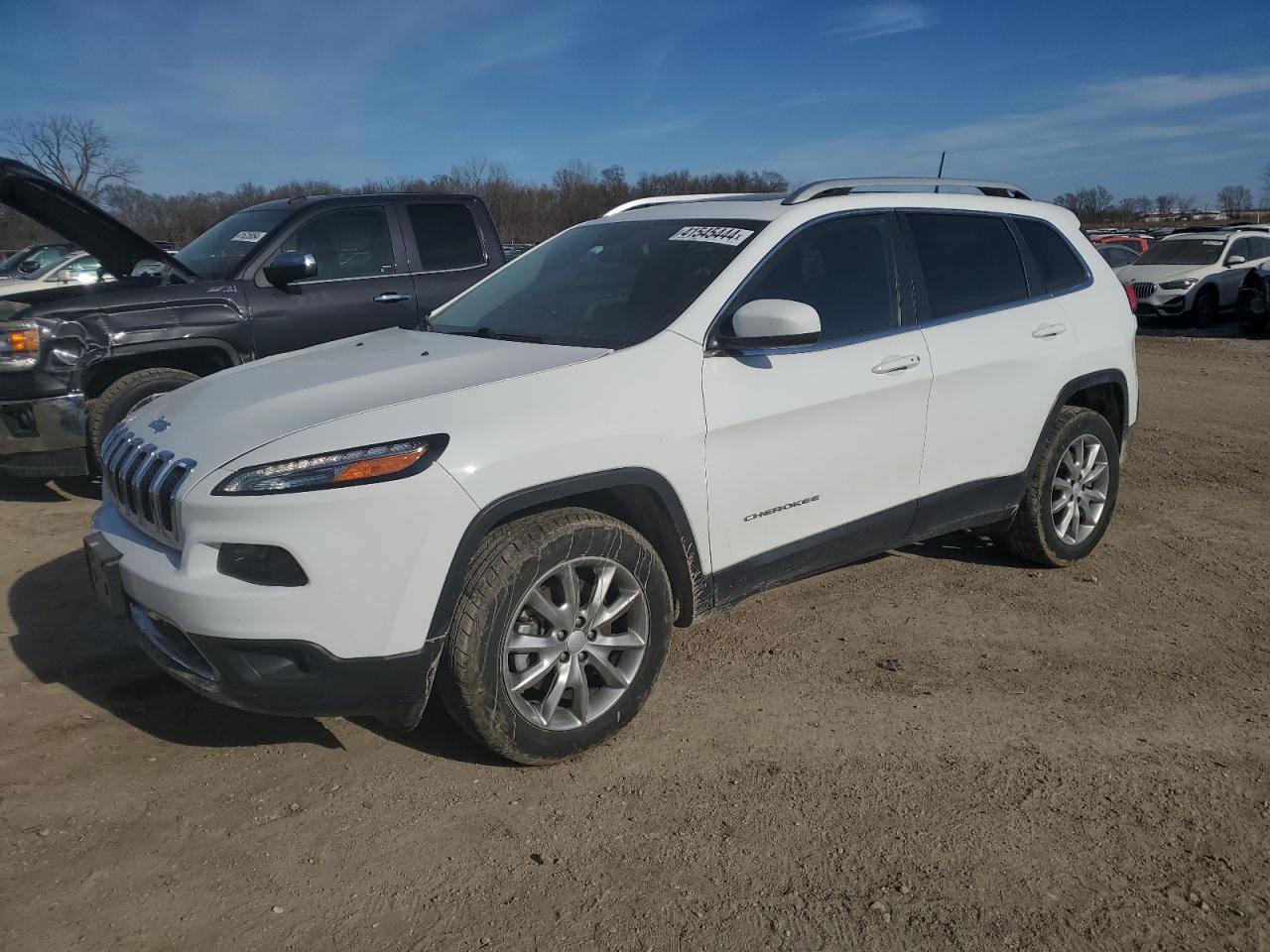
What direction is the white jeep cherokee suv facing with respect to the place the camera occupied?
facing the viewer and to the left of the viewer

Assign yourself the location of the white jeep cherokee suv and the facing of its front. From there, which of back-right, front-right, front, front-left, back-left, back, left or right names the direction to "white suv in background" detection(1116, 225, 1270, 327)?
back

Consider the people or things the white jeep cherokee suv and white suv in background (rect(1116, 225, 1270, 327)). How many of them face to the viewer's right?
0

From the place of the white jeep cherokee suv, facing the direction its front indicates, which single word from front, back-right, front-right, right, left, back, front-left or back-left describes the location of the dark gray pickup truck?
right

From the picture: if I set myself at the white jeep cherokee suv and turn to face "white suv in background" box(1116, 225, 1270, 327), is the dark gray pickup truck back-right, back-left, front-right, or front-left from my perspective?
front-left

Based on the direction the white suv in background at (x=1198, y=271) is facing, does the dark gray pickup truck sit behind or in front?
in front
